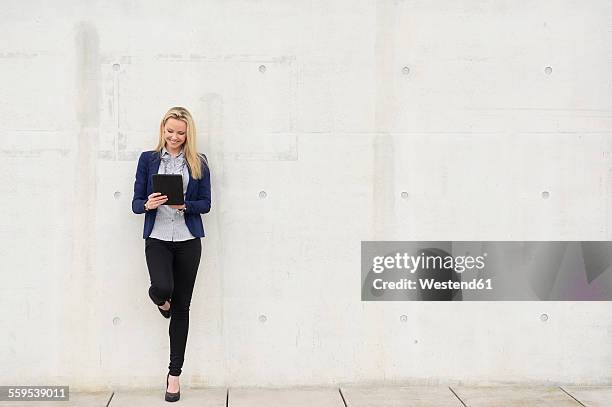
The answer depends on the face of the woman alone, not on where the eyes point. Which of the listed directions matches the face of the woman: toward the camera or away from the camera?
toward the camera

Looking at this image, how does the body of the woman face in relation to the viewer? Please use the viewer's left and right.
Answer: facing the viewer
